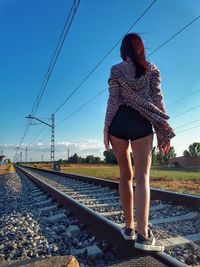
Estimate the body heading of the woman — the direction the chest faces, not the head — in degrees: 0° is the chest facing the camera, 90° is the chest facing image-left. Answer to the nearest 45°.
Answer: approximately 180°

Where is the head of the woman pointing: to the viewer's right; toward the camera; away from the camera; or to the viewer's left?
away from the camera
